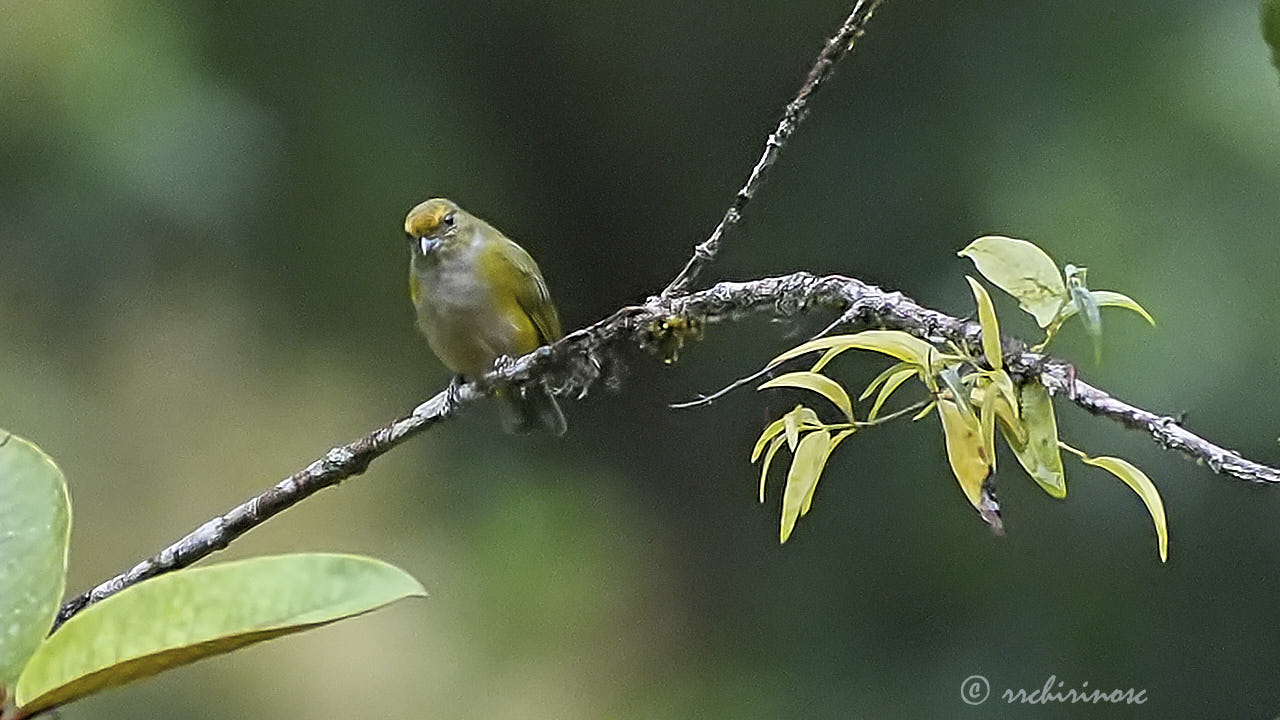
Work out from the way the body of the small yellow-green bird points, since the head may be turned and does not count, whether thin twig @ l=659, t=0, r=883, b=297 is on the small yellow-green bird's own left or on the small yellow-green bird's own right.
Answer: on the small yellow-green bird's own left

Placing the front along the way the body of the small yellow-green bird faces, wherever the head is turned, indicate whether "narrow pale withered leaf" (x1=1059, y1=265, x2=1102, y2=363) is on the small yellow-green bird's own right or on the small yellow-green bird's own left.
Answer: on the small yellow-green bird's own left

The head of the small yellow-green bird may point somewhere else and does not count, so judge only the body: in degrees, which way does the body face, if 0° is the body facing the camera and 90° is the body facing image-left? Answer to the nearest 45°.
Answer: approximately 45°
